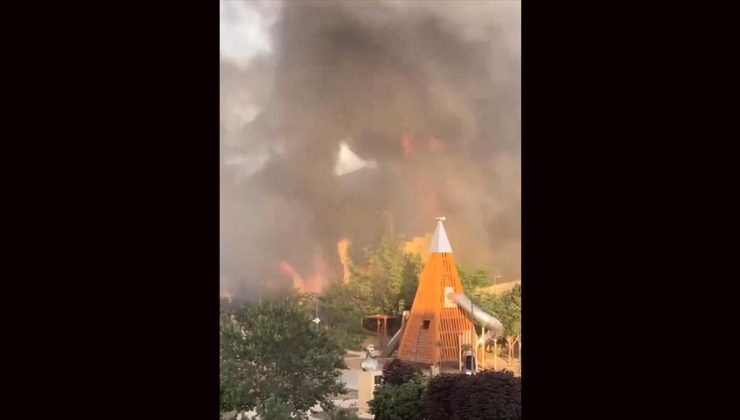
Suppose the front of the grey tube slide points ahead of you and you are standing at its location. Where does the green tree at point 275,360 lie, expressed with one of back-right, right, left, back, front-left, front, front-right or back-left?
back

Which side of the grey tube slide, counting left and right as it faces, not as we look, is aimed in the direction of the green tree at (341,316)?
back

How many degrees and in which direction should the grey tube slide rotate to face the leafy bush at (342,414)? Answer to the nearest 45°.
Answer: approximately 90° to its right

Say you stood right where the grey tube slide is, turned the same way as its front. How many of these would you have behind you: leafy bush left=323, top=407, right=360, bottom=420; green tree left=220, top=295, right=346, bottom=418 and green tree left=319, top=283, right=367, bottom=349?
3

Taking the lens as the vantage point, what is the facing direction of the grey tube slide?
facing to the right of the viewer
